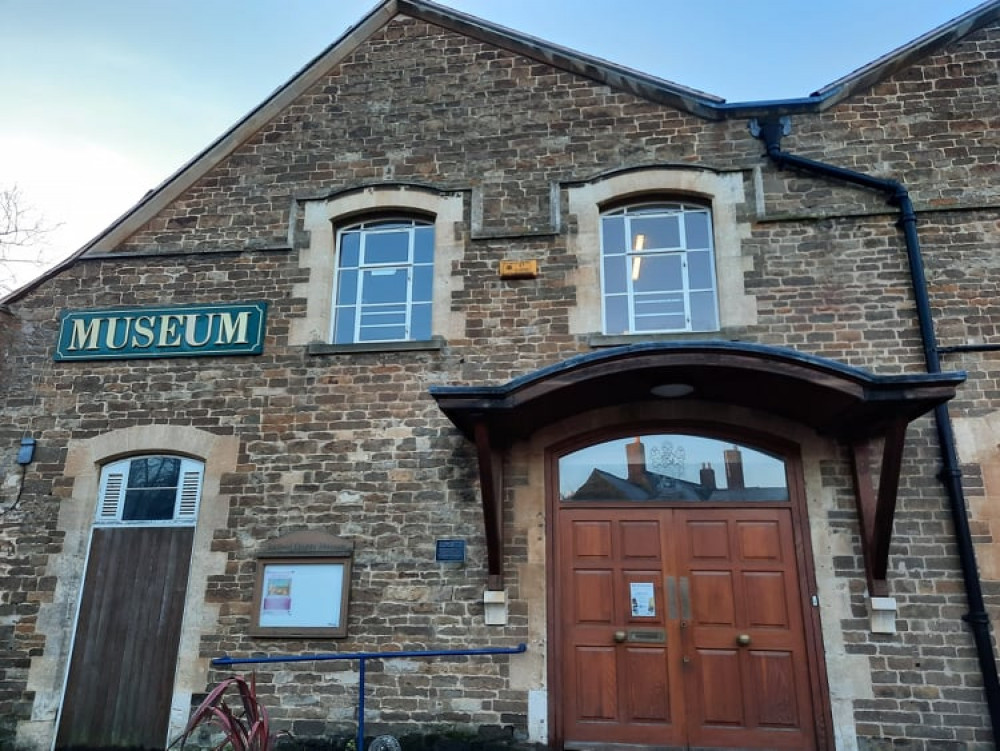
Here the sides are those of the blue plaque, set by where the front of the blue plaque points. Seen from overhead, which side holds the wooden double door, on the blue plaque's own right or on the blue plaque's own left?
on the blue plaque's own left

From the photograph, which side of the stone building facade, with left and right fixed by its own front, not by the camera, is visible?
front

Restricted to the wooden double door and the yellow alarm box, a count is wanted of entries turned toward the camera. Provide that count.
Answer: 2

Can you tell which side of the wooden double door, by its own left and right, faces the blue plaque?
right

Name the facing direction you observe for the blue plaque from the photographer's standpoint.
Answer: facing the viewer

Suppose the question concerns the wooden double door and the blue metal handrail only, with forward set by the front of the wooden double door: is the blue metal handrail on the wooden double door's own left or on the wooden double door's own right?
on the wooden double door's own right

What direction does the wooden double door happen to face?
toward the camera

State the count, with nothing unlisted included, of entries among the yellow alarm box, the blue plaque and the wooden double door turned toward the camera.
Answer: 3
